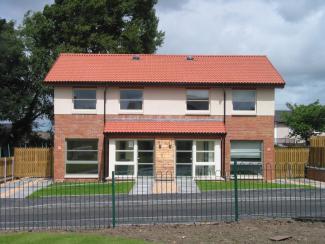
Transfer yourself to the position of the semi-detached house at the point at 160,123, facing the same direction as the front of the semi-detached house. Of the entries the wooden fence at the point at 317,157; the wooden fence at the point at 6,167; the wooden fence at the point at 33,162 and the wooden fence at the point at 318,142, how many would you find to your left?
2

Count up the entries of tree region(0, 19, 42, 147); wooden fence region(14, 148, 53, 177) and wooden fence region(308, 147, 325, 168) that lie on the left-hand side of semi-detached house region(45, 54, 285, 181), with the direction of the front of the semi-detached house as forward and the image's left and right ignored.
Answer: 1

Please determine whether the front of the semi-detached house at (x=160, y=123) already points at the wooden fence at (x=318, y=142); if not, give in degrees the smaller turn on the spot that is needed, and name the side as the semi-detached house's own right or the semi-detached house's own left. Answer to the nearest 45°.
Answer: approximately 90° to the semi-detached house's own left

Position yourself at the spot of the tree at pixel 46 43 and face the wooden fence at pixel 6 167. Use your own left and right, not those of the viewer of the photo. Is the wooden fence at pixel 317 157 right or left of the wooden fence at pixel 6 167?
left

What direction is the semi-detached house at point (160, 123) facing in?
toward the camera

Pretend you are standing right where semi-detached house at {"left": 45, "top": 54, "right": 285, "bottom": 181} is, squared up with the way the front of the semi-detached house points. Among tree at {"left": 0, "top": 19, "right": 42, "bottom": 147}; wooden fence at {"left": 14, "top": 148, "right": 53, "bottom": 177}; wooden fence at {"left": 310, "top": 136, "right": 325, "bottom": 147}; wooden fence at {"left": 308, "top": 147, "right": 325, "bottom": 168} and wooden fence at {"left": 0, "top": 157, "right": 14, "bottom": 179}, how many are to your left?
2

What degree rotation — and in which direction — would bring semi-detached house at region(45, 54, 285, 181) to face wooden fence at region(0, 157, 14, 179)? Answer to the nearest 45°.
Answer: approximately 90° to its right

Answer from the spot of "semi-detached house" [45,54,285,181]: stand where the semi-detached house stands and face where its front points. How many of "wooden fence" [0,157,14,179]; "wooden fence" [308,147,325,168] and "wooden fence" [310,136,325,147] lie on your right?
1

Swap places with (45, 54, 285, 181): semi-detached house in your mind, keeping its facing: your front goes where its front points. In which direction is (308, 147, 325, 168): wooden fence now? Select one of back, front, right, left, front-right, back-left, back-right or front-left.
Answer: left

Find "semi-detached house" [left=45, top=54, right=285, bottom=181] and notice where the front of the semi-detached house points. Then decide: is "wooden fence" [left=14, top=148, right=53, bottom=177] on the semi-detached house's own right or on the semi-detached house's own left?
on the semi-detached house's own right

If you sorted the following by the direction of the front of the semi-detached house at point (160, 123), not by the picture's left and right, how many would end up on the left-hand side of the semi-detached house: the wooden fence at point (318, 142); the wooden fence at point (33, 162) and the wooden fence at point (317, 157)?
2
